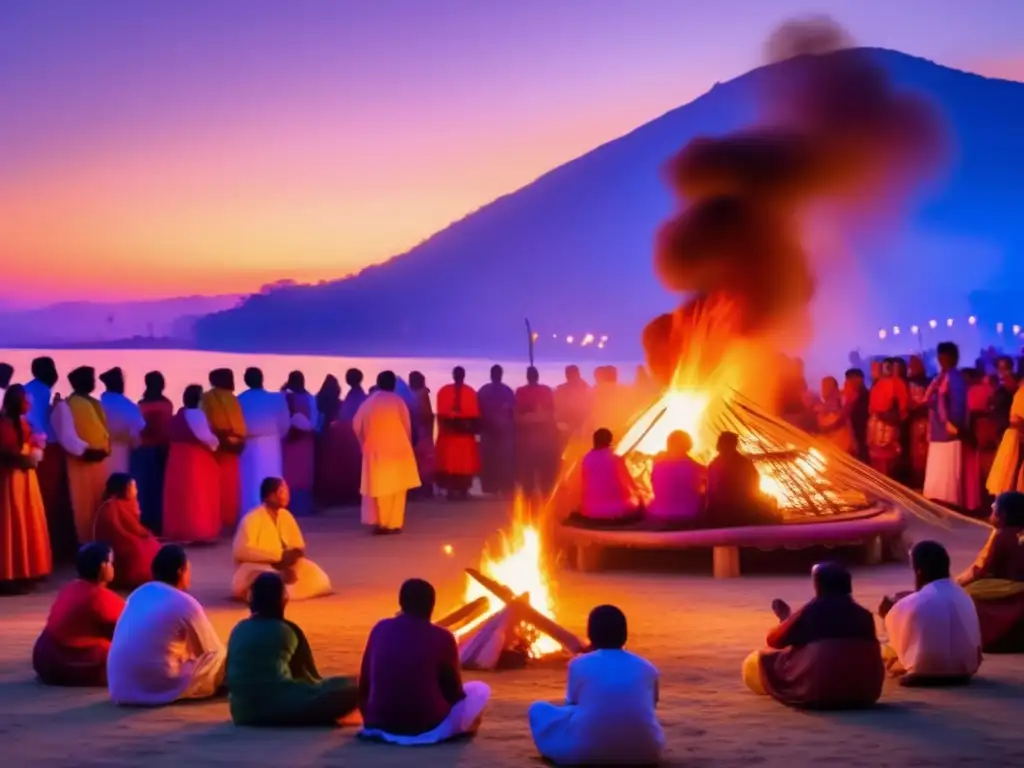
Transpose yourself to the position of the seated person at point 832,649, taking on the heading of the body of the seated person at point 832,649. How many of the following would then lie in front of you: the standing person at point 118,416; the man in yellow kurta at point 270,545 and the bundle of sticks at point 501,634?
3

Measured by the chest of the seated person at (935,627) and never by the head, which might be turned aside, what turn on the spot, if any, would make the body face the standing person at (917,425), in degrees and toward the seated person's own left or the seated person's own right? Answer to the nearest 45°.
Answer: approximately 45° to the seated person's own right

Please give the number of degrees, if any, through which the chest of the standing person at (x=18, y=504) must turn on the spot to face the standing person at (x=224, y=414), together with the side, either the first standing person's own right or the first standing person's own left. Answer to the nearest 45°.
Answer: approximately 45° to the first standing person's own left

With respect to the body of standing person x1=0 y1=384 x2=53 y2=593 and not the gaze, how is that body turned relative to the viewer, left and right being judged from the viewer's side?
facing to the right of the viewer

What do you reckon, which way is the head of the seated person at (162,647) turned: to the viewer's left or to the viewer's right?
to the viewer's right

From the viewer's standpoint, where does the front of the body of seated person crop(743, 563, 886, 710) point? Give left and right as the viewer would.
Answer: facing away from the viewer and to the left of the viewer

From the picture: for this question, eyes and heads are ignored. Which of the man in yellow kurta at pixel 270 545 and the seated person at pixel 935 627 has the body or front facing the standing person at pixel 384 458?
the seated person

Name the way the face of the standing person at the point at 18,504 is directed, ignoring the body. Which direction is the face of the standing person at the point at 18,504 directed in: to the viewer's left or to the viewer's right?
to the viewer's right

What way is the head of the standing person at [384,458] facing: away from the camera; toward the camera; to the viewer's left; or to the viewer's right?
away from the camera

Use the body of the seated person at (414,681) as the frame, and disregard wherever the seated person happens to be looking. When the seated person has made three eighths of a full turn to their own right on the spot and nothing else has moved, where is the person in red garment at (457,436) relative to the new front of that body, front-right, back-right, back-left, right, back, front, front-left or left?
back

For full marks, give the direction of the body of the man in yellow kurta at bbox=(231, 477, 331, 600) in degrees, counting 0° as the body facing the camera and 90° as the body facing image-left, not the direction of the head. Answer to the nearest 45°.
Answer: approximately 315°

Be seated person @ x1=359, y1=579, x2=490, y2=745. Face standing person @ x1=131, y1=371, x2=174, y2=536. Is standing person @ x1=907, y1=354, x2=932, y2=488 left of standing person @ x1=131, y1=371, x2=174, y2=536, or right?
right

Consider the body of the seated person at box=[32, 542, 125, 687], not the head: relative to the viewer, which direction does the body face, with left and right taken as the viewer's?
facing away from the viewer and to the right of the viewer

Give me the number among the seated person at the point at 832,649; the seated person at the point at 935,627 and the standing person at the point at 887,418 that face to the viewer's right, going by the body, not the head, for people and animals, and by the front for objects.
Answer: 0

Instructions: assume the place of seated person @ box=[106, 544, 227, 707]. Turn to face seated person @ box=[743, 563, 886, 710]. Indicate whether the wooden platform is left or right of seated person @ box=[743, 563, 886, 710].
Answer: left

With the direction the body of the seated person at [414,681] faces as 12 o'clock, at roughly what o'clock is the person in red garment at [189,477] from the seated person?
The person in red garment is roughly at 10 o'clock from the seated person.

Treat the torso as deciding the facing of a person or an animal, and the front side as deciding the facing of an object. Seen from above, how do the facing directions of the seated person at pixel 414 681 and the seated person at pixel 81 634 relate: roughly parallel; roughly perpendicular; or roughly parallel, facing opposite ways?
roughly parallel
